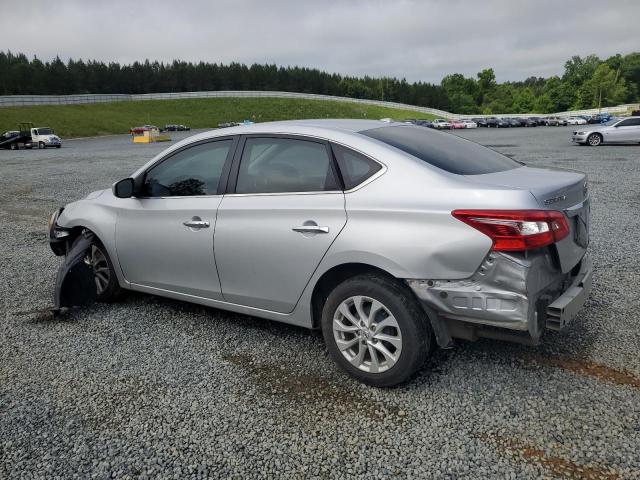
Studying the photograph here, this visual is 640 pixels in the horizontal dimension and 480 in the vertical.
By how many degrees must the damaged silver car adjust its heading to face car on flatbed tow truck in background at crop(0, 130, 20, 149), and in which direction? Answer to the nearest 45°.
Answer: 0° — it already faces it

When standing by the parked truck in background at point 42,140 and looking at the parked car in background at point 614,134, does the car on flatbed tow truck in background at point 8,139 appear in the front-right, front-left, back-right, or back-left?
back-right

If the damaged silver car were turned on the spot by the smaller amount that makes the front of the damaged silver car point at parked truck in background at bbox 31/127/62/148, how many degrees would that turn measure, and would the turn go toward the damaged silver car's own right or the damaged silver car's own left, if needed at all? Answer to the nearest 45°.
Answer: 0° — it already faces it

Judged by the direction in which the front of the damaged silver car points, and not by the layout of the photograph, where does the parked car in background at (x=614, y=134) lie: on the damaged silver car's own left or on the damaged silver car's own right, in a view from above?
on the damaged silver car's own right

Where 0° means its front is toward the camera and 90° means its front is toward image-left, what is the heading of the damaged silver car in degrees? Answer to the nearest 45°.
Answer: approximately 135°

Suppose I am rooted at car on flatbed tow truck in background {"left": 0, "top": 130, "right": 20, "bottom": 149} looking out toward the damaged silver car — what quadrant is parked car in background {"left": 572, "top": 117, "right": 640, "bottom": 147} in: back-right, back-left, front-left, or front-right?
front-left
